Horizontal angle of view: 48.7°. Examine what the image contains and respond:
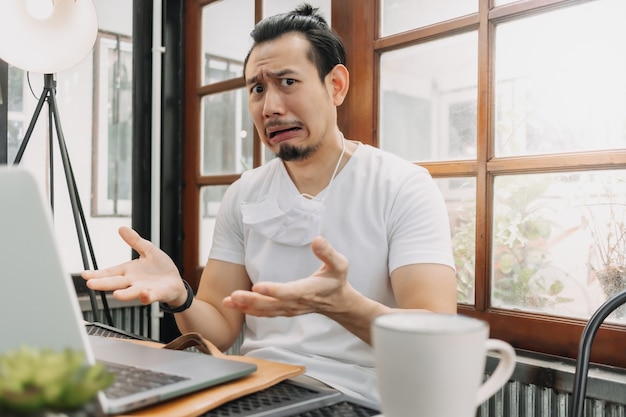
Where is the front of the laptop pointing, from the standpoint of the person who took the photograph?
facing away from the viewer and to the right of the viewer

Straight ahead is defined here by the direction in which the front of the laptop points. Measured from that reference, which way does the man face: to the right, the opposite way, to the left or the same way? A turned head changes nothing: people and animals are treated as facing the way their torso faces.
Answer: the opposite way

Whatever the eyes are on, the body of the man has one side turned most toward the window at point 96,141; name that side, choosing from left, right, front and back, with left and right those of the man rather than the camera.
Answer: right

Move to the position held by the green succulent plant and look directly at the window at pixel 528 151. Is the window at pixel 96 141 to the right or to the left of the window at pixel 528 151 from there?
left

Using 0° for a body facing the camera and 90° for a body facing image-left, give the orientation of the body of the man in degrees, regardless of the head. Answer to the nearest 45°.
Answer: approximately 45°

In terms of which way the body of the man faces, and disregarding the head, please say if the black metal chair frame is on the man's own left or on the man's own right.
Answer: on the man's own left

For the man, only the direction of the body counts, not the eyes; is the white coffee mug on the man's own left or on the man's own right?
on the man's own left

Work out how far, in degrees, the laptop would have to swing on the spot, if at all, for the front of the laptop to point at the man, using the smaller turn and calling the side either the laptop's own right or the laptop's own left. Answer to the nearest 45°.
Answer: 0° — it already faces them
